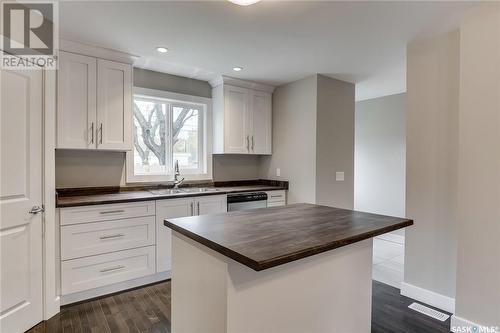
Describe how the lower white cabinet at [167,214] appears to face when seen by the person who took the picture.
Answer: facing the viewer and to the right of the viewer

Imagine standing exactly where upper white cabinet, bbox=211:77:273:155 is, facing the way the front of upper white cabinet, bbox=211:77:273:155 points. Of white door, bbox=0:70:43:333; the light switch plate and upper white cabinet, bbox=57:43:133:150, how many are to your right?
2

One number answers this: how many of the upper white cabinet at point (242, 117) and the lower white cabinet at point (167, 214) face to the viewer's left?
0

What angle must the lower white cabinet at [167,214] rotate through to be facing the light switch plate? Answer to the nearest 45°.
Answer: approximately 45° to its left

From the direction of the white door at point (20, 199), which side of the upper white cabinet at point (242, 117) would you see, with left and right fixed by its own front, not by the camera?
right

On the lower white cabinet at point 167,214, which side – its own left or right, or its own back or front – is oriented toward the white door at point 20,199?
right

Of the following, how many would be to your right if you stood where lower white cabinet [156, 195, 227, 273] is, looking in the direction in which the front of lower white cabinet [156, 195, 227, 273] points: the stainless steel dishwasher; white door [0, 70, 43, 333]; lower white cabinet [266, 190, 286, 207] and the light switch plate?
1

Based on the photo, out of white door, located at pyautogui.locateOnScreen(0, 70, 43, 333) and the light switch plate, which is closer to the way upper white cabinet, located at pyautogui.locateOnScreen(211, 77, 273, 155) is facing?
the light switch plate

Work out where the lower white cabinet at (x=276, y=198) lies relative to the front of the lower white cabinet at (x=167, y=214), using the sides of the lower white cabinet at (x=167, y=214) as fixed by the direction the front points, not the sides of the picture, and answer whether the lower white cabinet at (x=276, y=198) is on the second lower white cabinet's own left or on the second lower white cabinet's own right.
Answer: on the second lower white cabinet's own left
